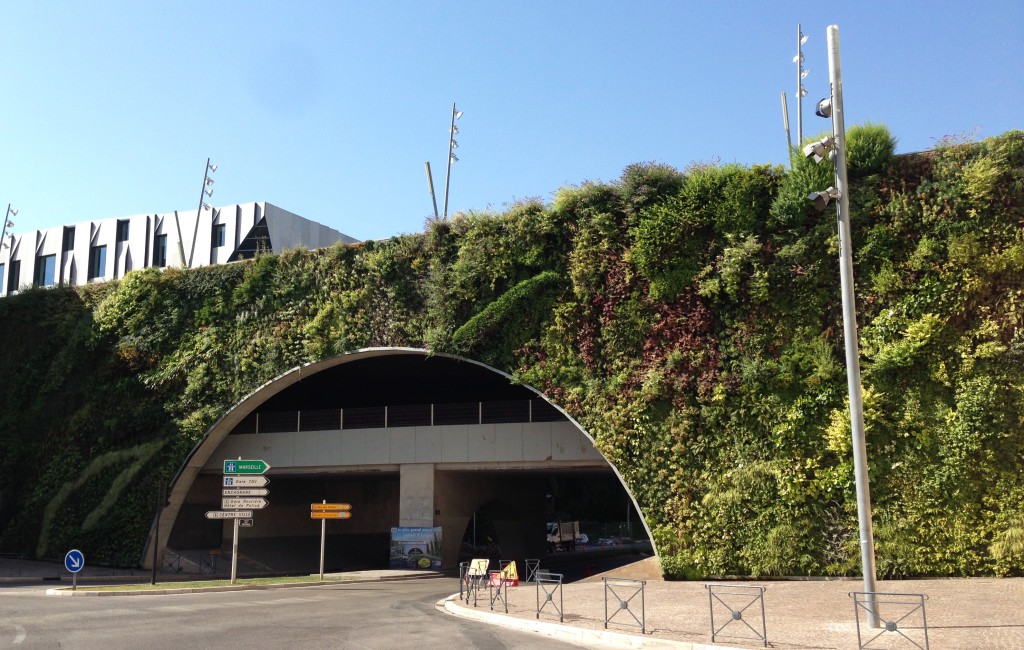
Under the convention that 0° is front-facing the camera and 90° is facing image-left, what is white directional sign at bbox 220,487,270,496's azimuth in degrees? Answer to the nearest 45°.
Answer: approximately 0°

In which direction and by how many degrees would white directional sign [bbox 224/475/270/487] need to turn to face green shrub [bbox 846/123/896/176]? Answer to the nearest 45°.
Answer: approximately 45° to its left

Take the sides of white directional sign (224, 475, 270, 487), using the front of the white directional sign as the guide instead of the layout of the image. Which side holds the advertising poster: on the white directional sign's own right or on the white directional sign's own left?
on the white directional sign's own left

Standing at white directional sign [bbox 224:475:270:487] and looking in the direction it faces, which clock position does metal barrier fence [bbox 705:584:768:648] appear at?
The metal barrier fence is roughly at 11 o'clock from the white directional sign.
